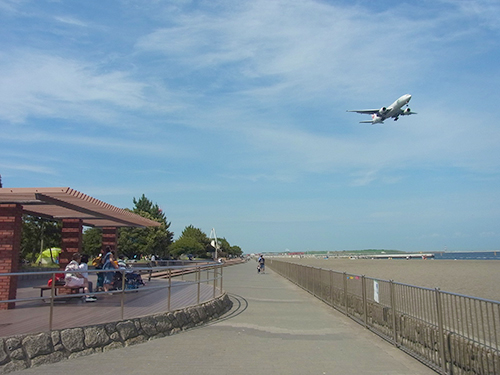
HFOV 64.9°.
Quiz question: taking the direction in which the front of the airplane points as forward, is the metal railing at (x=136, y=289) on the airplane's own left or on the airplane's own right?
on the airplane's own right

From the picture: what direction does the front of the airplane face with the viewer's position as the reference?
facing the viewer and to the right of the viewer
